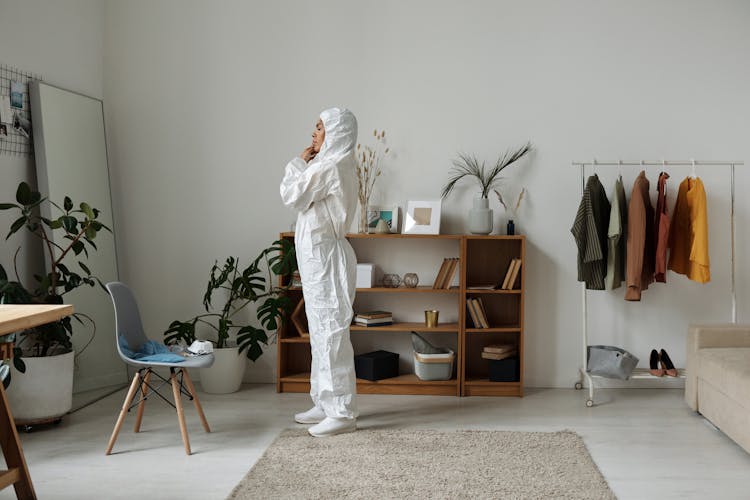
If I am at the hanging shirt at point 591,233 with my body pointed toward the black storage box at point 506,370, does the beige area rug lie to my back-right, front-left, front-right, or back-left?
front-left

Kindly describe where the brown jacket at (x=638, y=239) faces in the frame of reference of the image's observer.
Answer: facing to the left of the viewer

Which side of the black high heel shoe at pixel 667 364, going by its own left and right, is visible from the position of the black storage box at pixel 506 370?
right

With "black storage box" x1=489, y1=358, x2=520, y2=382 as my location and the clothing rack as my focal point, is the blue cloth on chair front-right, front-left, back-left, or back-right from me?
back-right

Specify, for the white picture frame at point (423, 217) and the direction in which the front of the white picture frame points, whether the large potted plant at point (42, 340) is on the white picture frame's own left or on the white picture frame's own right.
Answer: on the white picture frame's own right

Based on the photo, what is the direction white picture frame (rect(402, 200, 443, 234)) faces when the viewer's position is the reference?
facing the viewer

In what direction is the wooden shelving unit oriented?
toward the camera

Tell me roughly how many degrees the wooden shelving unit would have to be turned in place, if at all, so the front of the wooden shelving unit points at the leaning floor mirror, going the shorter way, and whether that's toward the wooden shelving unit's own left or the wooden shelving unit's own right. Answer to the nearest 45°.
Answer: approximately 90° to the wooden shelving unit's own right

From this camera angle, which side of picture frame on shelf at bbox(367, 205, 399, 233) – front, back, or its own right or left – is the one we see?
front
